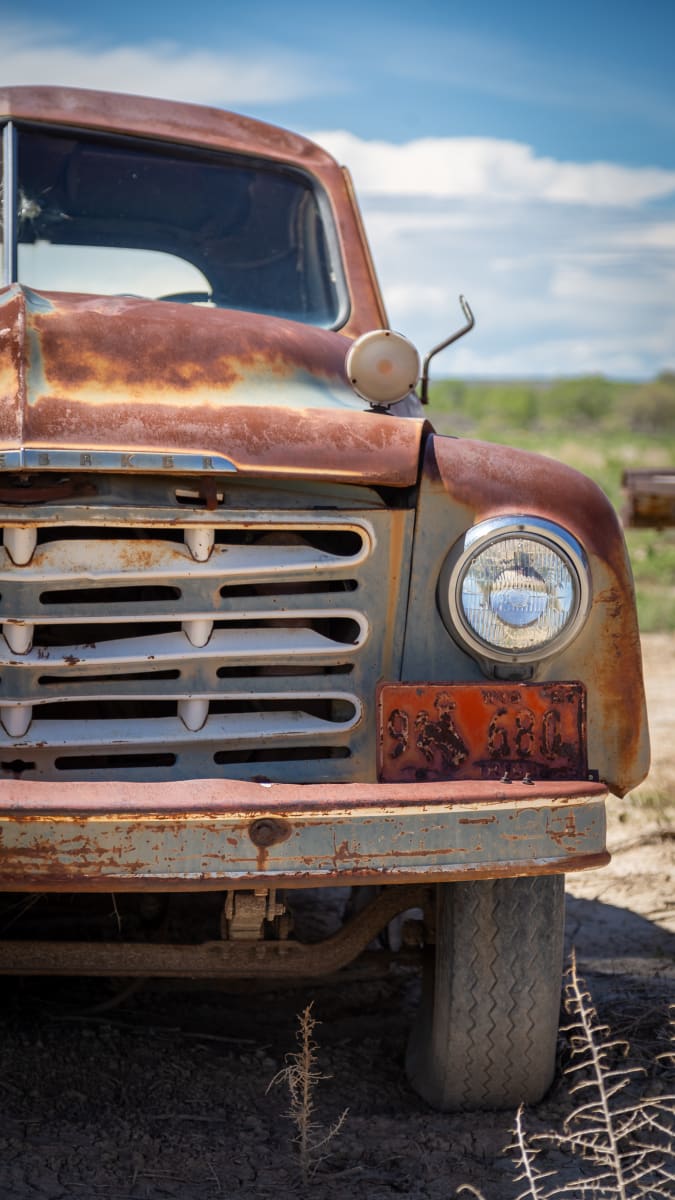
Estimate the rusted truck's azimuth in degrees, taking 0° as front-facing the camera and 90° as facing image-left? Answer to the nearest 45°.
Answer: approximately 0°

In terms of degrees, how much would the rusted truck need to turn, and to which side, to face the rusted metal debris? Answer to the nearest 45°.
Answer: approximately 180°
